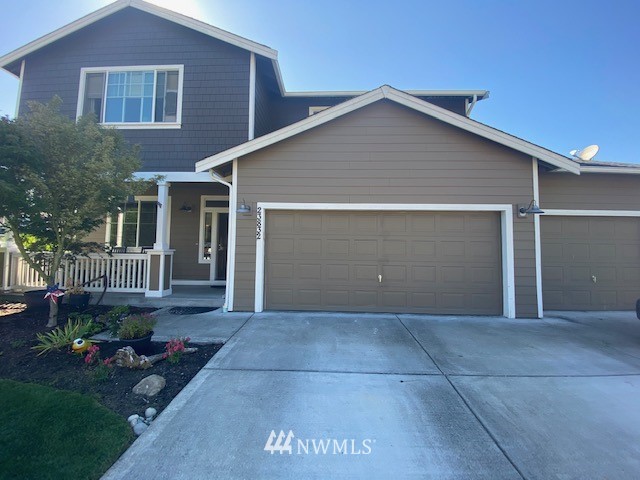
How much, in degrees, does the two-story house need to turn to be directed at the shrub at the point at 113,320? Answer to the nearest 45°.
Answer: approximately 90° to its right

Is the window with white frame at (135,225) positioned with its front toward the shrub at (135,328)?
yes

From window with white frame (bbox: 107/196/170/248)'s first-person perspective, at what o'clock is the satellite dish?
The satellite dish is roughly at 10 o'clock from the window with white frame.

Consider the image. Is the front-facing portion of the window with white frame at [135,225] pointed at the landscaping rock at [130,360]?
yes

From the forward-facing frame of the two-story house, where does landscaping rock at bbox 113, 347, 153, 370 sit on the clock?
The landscaping rock is roughly at 2 o'clock from the two-story house.

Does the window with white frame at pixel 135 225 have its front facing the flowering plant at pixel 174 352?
yes

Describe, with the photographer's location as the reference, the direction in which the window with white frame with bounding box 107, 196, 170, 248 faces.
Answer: facing the viewer

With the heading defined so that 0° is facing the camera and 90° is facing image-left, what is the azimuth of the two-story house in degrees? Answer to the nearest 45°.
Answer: approximately 0°

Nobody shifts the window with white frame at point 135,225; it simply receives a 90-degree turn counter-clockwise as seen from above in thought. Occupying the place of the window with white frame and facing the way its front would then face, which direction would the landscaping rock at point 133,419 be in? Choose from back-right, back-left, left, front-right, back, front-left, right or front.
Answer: right

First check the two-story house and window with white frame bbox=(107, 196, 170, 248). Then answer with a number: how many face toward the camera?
2

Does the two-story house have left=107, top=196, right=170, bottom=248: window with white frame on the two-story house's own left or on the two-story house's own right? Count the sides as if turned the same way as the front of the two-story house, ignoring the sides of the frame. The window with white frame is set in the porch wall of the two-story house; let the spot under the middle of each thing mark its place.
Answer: on the two-story house's own right

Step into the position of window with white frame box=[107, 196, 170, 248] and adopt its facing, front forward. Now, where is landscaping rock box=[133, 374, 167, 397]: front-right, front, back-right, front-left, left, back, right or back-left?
front

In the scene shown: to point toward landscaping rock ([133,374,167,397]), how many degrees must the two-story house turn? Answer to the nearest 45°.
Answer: approximately 45° to its right

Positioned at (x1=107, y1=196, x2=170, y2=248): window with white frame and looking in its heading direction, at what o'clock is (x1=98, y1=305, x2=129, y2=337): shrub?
The shrub is roughly at 12 o'clock from the window with white frame.
